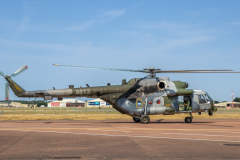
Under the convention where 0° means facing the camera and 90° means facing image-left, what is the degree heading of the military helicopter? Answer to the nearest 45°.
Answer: approximately 270°
